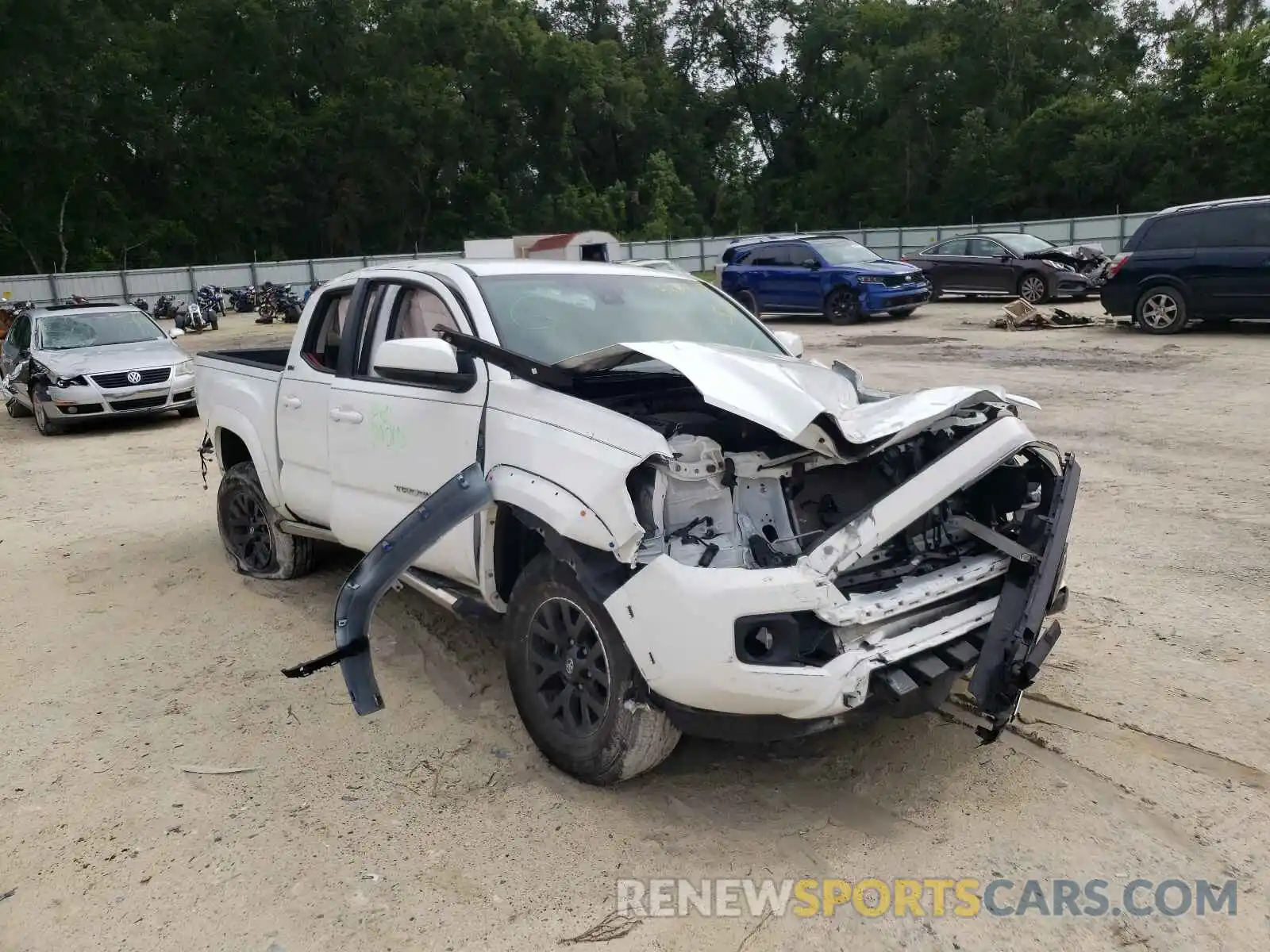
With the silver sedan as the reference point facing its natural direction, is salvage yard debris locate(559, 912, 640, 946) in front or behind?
in front

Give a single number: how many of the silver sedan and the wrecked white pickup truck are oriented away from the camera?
0

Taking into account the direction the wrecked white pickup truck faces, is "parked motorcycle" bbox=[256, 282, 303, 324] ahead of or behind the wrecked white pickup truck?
behind

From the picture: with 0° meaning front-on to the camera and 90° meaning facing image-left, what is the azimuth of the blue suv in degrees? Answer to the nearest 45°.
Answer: approximately 315°

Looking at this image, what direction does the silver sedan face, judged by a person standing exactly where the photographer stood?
facing the viewer and to the right of the viewer

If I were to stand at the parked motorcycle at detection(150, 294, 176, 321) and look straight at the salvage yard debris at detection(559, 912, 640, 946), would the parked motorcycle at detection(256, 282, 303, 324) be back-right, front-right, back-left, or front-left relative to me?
front-left

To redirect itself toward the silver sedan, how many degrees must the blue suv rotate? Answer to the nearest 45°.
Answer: approximately 90° to its right

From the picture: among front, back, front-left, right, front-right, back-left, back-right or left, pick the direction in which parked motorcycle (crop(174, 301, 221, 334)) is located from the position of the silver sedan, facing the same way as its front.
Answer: back-left

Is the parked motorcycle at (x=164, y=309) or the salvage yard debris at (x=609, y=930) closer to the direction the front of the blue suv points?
the salvage yard debris

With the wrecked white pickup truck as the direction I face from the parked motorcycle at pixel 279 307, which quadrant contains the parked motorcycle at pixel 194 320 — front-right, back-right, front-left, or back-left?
front-right

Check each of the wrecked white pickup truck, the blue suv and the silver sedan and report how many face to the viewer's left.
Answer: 0

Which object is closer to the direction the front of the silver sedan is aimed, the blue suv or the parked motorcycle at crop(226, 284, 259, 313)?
the blue suv

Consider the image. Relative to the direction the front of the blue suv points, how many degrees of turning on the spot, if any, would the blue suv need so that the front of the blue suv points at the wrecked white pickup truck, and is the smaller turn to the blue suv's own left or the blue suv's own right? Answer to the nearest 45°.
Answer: approximately 45° to the blue suv's own right

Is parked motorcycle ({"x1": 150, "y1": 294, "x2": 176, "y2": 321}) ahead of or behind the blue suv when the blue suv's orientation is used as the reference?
behind

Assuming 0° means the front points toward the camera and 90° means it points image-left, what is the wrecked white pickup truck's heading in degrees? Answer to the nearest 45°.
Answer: approximately 315°
